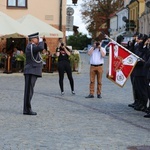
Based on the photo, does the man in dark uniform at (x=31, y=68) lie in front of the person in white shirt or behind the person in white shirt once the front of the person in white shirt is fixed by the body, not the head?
in front

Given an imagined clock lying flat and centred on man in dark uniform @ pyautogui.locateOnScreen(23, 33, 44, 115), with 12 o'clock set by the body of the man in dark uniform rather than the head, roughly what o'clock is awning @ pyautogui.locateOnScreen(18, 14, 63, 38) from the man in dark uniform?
The awning is roughly at 9 o'clock from the man in dark uniform.

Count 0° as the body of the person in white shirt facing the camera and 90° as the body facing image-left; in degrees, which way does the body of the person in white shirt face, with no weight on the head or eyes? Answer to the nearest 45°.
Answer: approximately 0°

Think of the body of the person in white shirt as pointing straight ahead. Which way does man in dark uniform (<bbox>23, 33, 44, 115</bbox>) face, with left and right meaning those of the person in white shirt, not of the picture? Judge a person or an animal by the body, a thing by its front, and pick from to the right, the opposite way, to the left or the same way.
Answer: to the left

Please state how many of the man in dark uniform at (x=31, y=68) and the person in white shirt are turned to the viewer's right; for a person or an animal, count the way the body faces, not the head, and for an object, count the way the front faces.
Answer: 1

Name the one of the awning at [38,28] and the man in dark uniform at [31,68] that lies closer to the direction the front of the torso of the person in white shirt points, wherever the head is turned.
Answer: the man in dark uniform

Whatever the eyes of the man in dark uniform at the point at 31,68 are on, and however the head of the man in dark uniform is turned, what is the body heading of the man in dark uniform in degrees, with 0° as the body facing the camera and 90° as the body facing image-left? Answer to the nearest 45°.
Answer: approximately 270°

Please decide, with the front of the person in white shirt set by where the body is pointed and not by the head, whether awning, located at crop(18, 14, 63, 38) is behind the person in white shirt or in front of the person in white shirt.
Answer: behind

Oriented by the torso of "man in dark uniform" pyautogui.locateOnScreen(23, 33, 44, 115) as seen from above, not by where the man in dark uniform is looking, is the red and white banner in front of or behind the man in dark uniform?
in front

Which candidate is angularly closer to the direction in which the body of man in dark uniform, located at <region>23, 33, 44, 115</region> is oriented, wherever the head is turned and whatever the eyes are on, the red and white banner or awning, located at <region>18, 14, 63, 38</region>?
the red and white banner
